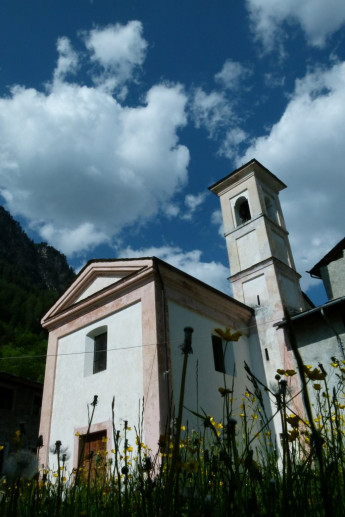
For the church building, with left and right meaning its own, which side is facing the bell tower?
back

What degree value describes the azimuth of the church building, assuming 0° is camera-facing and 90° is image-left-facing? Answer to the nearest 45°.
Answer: approximately 45°
